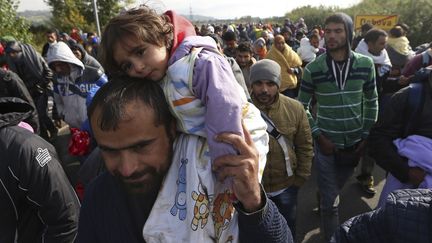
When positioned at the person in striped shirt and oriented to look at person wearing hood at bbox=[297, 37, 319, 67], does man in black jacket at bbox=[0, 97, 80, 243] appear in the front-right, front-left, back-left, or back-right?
back-left

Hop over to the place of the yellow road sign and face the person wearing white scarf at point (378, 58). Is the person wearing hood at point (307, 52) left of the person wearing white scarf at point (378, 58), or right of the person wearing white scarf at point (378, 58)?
right

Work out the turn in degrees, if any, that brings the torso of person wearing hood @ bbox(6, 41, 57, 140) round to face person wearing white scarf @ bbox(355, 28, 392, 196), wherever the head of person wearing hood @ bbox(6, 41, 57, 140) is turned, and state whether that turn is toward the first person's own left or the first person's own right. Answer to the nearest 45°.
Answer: approximately 90° to the first person's own left

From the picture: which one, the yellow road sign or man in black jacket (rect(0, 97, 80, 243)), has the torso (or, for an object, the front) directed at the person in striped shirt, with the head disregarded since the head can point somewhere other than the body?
the yellow road sign

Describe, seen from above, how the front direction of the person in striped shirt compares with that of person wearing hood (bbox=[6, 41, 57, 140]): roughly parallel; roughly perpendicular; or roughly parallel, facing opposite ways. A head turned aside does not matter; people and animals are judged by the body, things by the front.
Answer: roughly parallel

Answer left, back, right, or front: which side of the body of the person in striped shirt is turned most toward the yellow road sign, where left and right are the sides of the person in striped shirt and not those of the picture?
back

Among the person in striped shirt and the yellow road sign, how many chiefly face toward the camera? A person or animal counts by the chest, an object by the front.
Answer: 2

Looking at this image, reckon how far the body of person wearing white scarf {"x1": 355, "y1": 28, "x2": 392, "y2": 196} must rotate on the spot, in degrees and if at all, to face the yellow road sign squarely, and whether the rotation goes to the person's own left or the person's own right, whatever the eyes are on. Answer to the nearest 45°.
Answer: approximately 135° to the person's own left

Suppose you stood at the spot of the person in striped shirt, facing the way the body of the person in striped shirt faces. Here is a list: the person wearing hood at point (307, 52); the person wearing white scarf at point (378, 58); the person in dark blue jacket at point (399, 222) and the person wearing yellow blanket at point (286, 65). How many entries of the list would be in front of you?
1

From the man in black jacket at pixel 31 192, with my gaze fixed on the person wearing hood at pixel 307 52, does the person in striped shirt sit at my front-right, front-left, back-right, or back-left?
front-right

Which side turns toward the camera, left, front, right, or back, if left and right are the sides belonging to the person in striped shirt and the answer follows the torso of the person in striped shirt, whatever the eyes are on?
front

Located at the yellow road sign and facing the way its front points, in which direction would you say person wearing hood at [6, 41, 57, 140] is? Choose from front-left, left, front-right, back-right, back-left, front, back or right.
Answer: front-right

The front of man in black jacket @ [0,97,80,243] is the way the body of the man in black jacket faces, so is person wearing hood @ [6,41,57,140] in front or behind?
in front
